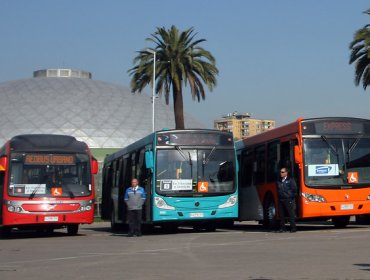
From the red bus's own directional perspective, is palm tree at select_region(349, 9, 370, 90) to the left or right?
on its left

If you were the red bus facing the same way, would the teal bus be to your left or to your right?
on your left

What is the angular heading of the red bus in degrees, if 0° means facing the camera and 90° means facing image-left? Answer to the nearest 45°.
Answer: approximately 0°

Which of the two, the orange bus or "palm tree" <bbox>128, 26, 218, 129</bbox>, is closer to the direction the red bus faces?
the orange bus

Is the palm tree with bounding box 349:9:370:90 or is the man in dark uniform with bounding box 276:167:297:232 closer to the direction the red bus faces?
the man in dark uniform

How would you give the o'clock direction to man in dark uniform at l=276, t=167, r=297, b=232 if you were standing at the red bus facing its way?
The man in dark uniform is roughly at 10 o'clock from the red bus.

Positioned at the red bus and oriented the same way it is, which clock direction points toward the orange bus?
The orange bus is roughly at 10 o'clock from the red bus.
